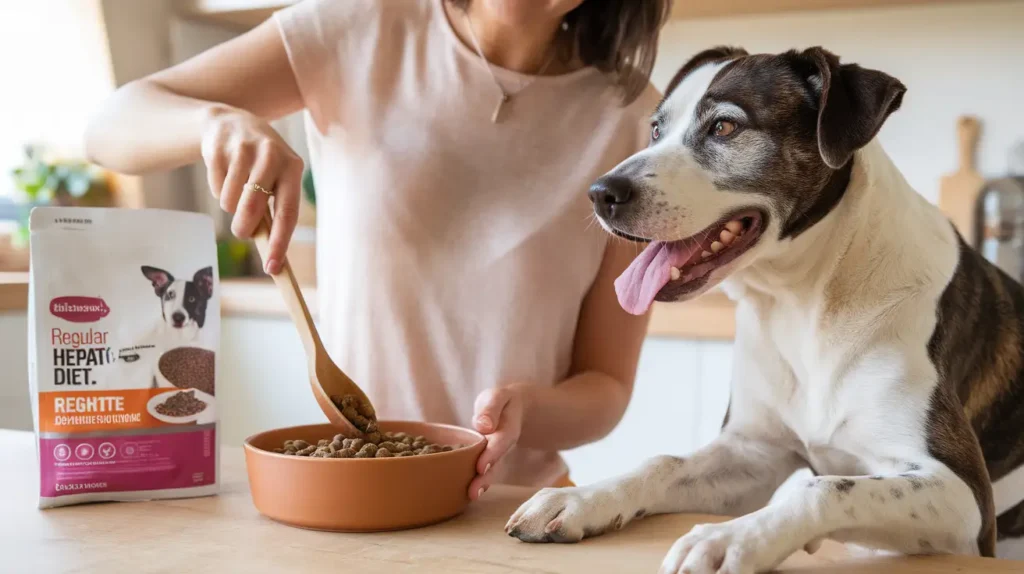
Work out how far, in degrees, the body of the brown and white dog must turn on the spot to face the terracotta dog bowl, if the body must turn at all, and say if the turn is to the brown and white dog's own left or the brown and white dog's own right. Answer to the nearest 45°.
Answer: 0° — it already faces it

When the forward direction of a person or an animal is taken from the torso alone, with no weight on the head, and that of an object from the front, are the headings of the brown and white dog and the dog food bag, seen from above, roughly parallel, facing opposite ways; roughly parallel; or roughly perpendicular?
roughly perpendicular

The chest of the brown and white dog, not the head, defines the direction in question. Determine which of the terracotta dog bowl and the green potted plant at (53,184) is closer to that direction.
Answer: the terracotta dog bowl

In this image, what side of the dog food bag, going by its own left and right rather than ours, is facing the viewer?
front

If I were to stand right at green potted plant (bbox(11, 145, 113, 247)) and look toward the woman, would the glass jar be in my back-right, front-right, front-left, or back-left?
front-left

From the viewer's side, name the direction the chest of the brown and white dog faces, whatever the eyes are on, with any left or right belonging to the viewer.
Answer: facing the viewer and to the left of the viewer

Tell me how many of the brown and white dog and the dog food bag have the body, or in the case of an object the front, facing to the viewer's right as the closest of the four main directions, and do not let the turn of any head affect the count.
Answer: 0

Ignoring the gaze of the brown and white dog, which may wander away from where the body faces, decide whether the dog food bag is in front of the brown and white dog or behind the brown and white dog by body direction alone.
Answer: in front

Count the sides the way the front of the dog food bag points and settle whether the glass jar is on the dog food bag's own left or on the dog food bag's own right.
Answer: on the dog food bag's own left

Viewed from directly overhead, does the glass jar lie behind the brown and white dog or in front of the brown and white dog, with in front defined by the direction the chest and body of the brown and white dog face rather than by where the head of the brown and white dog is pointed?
behind
